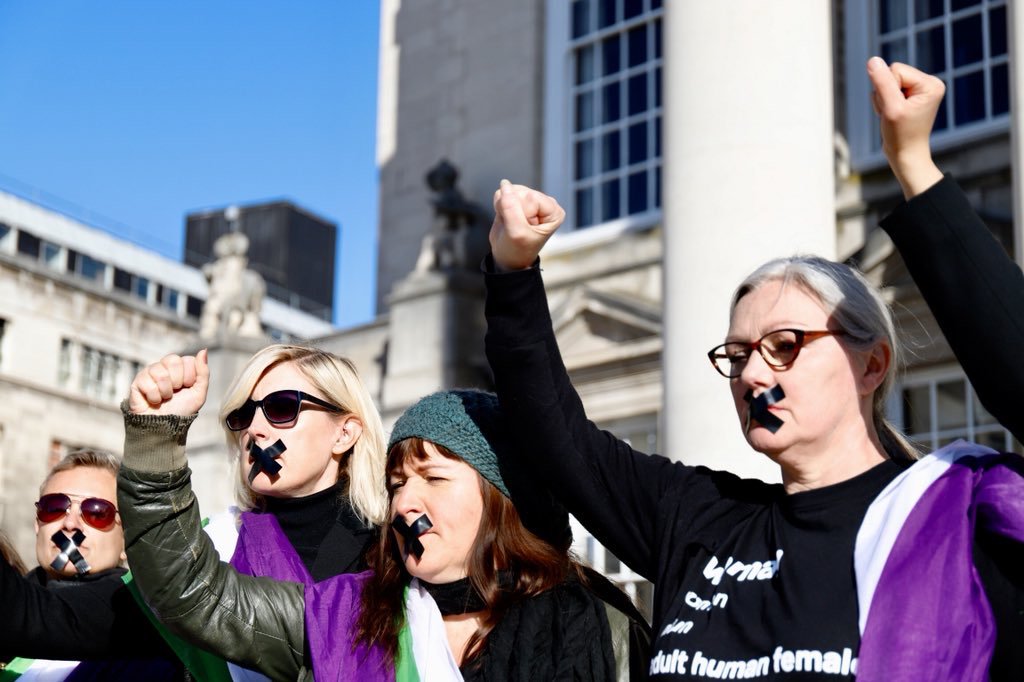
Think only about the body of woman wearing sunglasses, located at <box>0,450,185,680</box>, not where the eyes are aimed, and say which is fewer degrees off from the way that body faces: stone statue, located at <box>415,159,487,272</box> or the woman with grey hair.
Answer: the woman with grey hair

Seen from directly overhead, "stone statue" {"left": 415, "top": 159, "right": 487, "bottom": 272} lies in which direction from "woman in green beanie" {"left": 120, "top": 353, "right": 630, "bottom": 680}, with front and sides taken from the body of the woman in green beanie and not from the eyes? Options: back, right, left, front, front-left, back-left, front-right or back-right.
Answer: back-right

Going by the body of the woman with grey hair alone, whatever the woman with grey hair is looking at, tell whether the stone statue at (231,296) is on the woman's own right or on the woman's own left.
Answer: on the woman's own right

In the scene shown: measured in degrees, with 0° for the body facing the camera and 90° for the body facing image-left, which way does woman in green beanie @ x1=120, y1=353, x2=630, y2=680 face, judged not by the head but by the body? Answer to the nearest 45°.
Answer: approximately 45°

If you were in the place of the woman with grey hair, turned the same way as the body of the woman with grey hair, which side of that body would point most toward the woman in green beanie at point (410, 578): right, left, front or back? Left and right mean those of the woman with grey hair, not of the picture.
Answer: right

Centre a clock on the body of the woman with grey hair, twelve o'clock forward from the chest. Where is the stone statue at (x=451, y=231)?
The stone statue is roughly at 4 o'clock from the woman with grey hair.

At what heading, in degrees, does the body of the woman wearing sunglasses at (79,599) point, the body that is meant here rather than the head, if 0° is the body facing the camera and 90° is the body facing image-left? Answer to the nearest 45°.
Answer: approximately 0°

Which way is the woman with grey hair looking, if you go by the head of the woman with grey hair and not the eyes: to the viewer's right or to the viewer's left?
to the viewer's left

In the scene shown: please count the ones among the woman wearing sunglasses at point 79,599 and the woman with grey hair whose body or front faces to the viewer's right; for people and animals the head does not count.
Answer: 0
